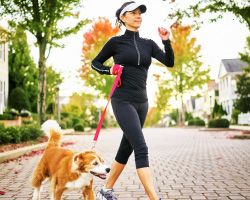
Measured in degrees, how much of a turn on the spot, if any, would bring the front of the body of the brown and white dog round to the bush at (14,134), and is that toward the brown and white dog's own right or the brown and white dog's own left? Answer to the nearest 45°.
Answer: approximately 135° to the brown and white dog's own left

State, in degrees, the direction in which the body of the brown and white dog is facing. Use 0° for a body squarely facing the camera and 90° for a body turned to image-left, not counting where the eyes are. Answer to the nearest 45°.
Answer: approximately 315°

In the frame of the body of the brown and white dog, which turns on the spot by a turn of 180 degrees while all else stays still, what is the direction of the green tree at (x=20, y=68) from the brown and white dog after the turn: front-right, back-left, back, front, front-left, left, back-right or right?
front-right

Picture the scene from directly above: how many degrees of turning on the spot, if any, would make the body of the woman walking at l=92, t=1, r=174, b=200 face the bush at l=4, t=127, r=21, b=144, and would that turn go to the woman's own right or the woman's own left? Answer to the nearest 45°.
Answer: approximately 180°

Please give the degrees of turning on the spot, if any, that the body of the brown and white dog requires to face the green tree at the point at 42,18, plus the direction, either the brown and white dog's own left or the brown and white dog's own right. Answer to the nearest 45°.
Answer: approximately 135° to the brown and white dog's own left

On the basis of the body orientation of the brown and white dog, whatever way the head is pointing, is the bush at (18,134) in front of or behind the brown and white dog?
behind

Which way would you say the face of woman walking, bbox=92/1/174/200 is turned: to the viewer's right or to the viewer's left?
to the viewer's right
